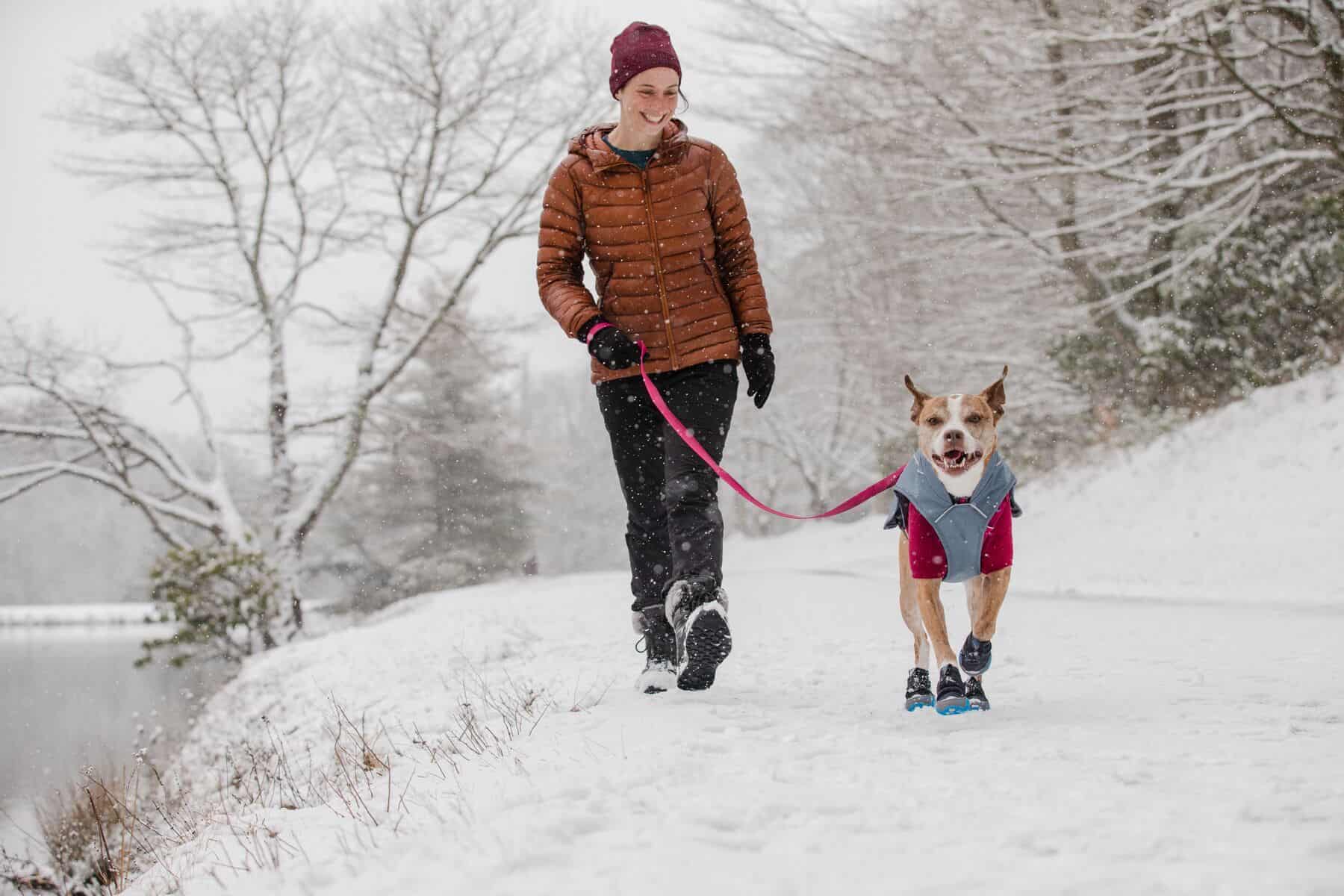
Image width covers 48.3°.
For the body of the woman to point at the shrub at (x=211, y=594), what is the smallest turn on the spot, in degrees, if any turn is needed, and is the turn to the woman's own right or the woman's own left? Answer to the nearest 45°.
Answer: approximately 135° to the woman's own right

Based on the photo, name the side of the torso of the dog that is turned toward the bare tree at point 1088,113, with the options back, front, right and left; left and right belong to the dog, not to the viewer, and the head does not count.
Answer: back

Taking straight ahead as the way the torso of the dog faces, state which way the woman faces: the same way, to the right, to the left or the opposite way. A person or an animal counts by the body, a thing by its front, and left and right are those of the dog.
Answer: the same way

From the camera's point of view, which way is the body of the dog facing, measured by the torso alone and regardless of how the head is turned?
toward the camera

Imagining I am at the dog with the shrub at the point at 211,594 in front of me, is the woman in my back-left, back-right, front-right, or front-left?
front-left

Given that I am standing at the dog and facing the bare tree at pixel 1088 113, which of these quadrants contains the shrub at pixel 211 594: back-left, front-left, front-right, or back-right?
front-left

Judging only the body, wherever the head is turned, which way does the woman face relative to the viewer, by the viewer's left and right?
facing the viewer

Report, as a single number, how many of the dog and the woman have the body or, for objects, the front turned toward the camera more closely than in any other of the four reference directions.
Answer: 2

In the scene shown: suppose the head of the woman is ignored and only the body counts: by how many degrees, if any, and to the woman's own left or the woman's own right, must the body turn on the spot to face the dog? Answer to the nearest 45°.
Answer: approximately 45° to the woman's own left

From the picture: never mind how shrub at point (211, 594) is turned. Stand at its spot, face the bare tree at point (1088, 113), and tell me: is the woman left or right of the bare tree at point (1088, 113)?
right

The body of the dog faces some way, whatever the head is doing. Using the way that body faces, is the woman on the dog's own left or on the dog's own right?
on the dog's own right

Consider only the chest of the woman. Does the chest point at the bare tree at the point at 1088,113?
no

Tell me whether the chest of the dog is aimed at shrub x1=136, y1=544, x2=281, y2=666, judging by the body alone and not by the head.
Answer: no

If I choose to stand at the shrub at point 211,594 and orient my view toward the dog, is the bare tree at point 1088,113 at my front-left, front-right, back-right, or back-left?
front-left
